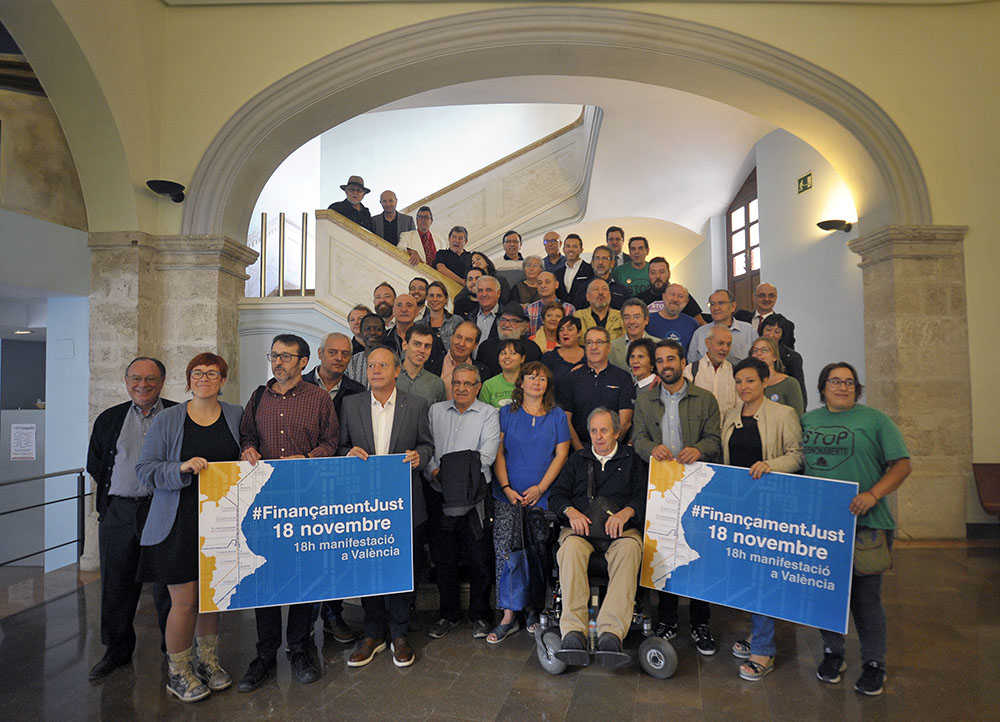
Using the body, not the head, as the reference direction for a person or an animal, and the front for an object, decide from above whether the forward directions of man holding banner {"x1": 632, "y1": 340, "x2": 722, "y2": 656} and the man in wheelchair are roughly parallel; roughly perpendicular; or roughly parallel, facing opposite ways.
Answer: roughly parallel

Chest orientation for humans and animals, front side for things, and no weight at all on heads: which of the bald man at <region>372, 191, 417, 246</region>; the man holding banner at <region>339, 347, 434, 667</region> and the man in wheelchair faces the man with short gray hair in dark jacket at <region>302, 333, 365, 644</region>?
the bald man

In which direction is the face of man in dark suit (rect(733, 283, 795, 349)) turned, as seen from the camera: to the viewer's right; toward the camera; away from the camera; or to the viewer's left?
toward the camera

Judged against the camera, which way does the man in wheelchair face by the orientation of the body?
toward the camera

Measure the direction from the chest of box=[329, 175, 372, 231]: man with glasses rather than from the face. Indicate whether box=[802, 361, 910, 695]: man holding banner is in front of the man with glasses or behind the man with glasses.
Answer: in front

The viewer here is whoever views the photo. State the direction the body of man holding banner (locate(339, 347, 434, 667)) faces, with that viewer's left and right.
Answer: facing the viewer

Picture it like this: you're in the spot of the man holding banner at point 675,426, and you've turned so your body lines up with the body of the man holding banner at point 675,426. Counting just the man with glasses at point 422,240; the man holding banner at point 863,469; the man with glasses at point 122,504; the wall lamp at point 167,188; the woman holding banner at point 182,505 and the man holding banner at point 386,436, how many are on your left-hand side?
1

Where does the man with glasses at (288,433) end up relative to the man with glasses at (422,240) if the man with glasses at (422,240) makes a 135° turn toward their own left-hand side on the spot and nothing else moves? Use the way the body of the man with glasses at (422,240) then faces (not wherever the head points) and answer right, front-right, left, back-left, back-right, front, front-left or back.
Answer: back-right

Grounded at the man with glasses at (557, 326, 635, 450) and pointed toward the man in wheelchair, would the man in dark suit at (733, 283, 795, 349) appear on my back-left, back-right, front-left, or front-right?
back-left

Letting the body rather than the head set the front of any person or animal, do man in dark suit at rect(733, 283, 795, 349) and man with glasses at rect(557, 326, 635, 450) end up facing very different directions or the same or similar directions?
same or similar directions

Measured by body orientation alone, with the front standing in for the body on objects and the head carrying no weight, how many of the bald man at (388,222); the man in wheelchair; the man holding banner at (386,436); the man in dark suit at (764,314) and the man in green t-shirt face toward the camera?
5

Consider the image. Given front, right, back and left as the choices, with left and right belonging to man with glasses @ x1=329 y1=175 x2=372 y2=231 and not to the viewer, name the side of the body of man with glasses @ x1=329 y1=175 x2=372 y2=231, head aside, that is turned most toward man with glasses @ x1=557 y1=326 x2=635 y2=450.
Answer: front

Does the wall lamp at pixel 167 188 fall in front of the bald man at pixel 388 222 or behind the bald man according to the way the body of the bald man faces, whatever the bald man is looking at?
in front

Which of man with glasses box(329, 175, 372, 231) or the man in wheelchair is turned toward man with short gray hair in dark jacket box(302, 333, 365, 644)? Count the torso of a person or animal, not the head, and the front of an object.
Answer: man with glasses box(329, 175, 372, 231)

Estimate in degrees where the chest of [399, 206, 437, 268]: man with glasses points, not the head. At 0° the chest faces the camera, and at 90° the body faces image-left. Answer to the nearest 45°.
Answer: approximately 0°

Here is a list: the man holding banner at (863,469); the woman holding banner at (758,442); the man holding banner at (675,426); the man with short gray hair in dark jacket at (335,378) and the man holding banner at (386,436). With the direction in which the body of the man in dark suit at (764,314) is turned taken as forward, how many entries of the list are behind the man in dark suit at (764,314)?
0

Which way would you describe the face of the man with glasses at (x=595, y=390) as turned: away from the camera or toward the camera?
toward the camera

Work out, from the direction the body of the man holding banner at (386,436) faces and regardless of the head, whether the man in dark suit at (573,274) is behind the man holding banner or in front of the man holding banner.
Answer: behind

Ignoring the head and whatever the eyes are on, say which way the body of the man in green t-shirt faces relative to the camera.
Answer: toward the camera
